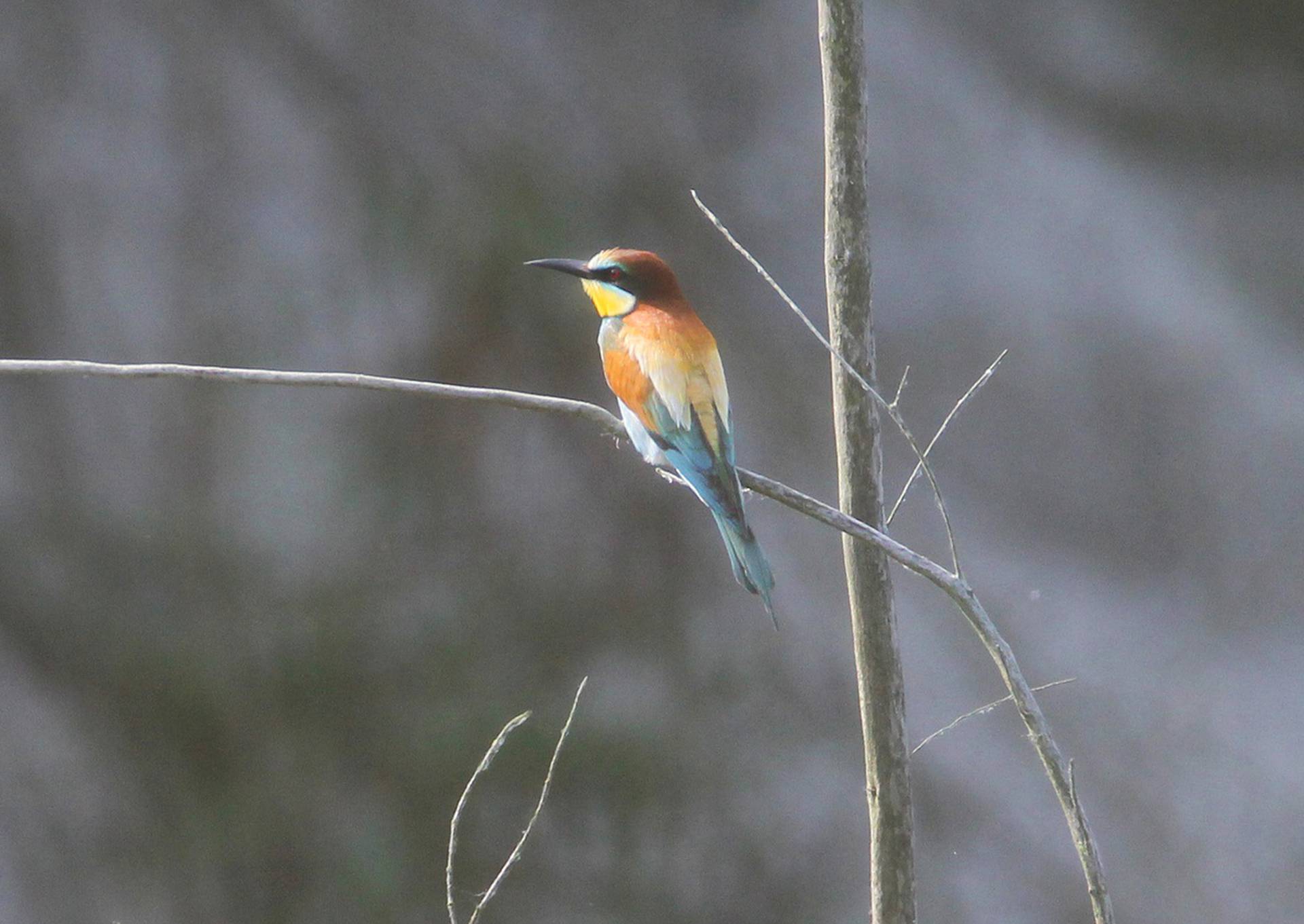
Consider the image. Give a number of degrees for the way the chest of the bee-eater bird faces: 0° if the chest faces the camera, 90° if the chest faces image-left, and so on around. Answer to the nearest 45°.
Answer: approximately 135°
